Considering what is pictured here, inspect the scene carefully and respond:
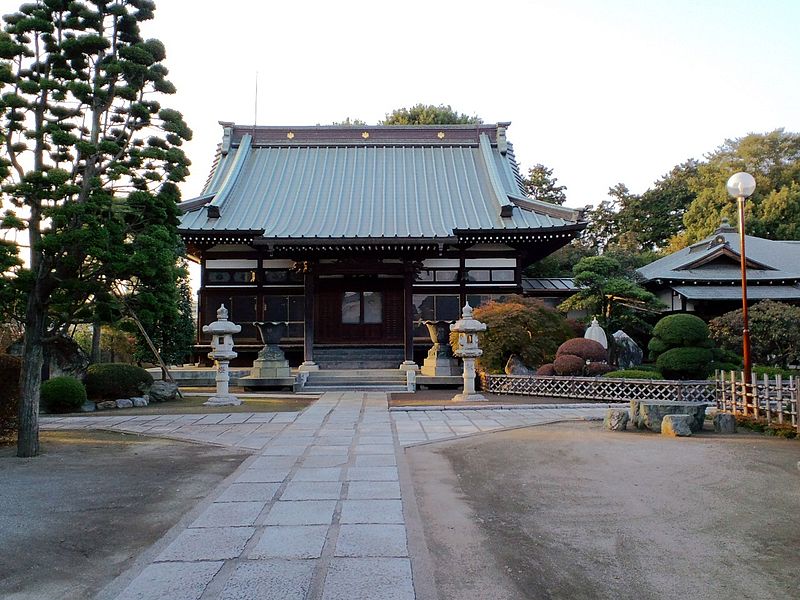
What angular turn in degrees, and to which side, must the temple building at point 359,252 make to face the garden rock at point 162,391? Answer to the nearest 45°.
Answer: approximately 45° to its right

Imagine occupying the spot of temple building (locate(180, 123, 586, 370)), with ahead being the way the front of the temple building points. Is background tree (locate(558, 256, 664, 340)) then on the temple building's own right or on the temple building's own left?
on the temple building's own left

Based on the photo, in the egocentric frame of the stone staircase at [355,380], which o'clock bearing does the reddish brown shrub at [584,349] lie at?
The reddish brown shrub is roughly at 10 o'clock from the stone staircase.

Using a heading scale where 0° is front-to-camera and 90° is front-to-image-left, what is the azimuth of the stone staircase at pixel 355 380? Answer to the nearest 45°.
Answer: approximately 0°

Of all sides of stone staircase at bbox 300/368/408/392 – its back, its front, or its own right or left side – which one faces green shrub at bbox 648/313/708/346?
left

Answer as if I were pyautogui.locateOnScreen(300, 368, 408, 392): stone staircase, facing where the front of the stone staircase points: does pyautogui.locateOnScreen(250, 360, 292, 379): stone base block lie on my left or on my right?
on my right

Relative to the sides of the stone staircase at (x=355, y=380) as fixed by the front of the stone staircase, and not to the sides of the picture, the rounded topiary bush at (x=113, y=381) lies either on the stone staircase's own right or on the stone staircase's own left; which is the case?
on the stone staircase's own right

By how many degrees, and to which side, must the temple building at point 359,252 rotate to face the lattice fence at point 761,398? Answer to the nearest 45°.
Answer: approximately 45° to its left

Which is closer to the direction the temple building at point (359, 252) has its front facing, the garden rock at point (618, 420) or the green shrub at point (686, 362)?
the garden rock

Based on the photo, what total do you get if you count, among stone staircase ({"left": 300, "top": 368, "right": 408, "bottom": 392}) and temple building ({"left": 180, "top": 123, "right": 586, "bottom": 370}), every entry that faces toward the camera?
2
